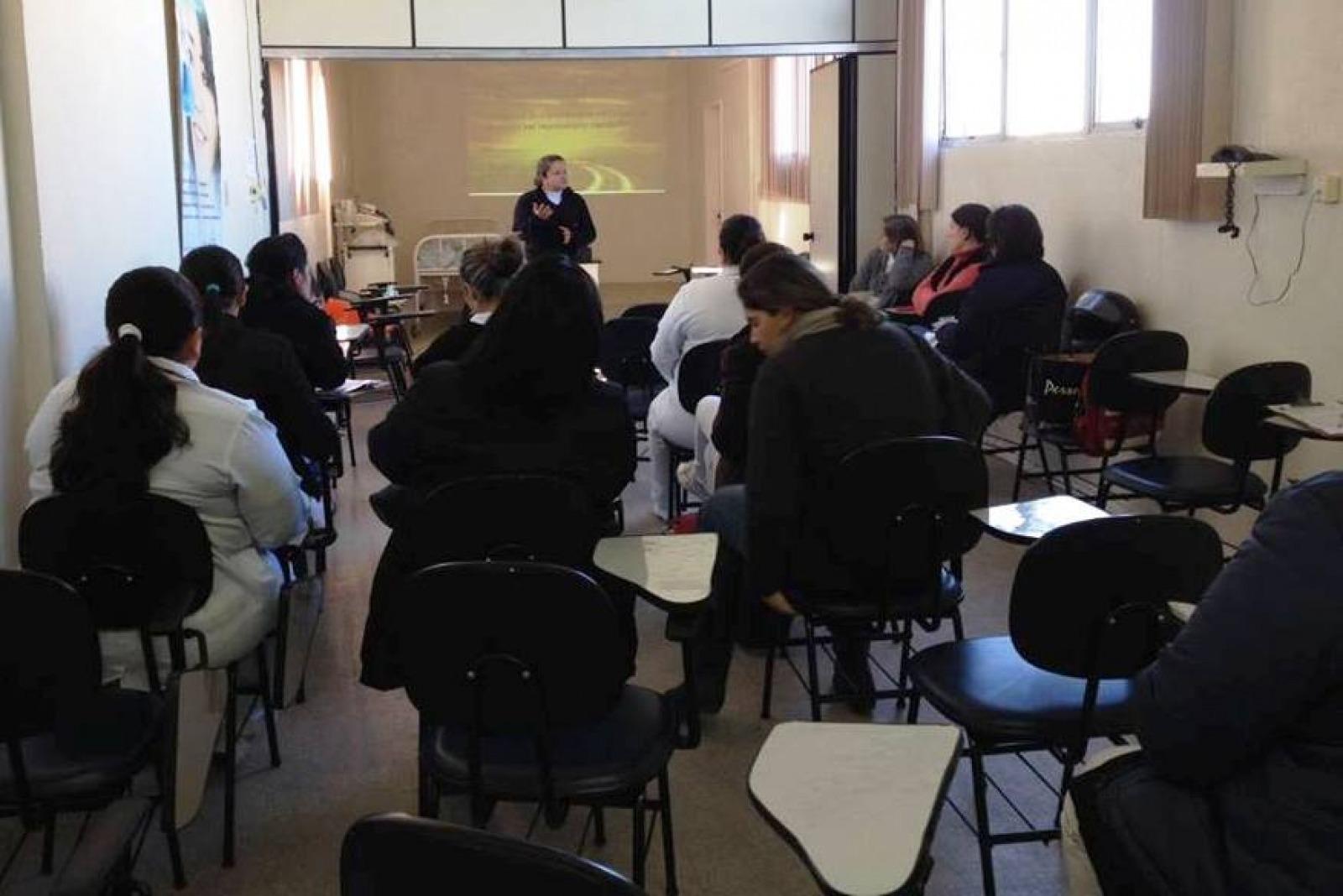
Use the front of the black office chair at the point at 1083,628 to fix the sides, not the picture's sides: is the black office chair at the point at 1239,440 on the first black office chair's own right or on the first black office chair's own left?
on the first black office chair's own right

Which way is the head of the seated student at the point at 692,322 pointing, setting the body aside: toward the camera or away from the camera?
away from the camera

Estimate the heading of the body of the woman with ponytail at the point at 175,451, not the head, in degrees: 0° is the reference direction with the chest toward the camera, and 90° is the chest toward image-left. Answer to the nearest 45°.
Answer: approximately 225°

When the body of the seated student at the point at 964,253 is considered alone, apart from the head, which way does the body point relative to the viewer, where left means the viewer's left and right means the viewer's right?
facing to the left of the viewer

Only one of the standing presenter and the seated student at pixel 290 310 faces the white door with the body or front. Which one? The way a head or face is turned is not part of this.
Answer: the seated student

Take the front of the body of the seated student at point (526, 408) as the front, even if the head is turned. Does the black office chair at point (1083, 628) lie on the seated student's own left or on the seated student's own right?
on the seated student's own right

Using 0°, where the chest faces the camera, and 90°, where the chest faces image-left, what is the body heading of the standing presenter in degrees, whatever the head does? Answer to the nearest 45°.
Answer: approximately 0°

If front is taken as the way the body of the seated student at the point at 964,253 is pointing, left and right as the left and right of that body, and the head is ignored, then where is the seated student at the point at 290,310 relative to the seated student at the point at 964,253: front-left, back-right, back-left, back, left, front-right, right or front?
front-left

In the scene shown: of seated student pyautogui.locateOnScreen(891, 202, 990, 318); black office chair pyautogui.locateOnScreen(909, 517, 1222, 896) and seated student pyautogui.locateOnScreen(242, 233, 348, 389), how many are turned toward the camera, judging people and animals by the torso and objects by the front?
0

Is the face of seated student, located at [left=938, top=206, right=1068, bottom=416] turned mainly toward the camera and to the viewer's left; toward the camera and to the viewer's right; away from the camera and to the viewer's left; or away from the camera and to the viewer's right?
away from the camera and to the viewer's left

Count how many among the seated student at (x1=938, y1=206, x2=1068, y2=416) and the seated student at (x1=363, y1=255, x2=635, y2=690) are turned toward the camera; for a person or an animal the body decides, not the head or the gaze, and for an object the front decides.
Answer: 0

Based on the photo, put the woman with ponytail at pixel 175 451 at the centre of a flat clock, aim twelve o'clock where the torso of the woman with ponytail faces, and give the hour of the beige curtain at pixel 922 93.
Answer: The beige curtain is roughly at 12 o'clock from the woman with ponytail.

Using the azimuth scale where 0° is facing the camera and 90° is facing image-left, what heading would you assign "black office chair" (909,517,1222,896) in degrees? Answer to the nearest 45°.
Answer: approximately 135°

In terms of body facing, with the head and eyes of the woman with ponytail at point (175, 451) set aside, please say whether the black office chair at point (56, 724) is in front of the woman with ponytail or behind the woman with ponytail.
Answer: behind

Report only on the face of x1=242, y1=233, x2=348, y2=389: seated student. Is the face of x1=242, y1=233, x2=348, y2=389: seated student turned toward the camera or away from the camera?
away from the camera

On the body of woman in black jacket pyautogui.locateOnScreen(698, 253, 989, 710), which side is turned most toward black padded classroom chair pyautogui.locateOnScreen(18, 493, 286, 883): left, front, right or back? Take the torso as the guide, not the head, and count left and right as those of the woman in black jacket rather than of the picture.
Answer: left

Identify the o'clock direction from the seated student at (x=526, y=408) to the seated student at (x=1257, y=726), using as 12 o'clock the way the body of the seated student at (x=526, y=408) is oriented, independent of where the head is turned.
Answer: the seated student at (x=1257, y=726) is roughly at 5 o'clock from the seated student at (x=526, y=408).

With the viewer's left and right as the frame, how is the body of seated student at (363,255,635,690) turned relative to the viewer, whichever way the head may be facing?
facing away from the viewer

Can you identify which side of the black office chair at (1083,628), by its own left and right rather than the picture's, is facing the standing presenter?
front

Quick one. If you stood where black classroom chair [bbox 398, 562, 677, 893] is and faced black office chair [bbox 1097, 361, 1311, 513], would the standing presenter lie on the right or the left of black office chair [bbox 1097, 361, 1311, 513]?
left
